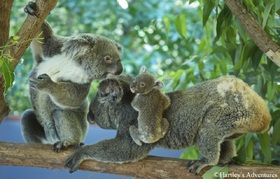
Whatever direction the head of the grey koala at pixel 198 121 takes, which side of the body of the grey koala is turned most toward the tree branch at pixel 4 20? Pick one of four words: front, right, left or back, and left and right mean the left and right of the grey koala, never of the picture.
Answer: front

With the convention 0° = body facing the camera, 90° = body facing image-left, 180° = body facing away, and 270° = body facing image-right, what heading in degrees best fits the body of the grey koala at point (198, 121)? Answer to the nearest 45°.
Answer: approximately 90°

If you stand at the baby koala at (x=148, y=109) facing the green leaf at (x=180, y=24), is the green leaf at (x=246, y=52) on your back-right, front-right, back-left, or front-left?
front-right

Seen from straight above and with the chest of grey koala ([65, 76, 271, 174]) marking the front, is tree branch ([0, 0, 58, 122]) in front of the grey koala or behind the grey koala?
in front
